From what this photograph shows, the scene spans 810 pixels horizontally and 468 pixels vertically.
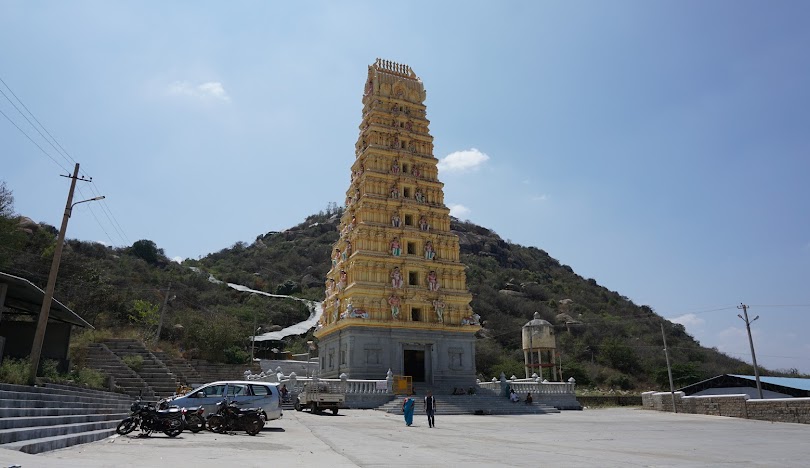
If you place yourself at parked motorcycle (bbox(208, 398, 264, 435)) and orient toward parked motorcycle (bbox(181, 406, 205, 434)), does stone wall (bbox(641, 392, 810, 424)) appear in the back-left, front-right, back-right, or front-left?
back-right

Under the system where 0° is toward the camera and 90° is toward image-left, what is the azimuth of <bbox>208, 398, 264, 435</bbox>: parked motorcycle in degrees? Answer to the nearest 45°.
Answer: approximately 90°

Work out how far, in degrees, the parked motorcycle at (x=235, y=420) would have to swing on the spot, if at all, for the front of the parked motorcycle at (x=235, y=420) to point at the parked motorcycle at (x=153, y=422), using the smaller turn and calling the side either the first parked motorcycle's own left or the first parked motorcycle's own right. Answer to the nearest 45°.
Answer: approximately 45° to the first parked motorcycle's own left

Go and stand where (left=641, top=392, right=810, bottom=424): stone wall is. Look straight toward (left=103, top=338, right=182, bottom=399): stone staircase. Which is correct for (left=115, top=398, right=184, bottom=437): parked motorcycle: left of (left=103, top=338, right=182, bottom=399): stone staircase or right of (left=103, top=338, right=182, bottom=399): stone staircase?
left

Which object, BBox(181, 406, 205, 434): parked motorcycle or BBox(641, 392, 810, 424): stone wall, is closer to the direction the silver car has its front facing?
the parked motorcycle

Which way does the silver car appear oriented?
to the viewer's left

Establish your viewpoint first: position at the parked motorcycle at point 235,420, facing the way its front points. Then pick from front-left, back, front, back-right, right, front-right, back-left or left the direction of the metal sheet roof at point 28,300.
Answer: front-right

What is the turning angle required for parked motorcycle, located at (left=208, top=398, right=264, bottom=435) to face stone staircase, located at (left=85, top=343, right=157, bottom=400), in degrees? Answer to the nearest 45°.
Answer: approximately 90° to its right

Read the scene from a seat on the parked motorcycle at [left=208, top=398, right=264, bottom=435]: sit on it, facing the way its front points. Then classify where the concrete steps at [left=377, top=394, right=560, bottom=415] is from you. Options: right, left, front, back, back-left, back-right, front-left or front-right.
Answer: back-right
